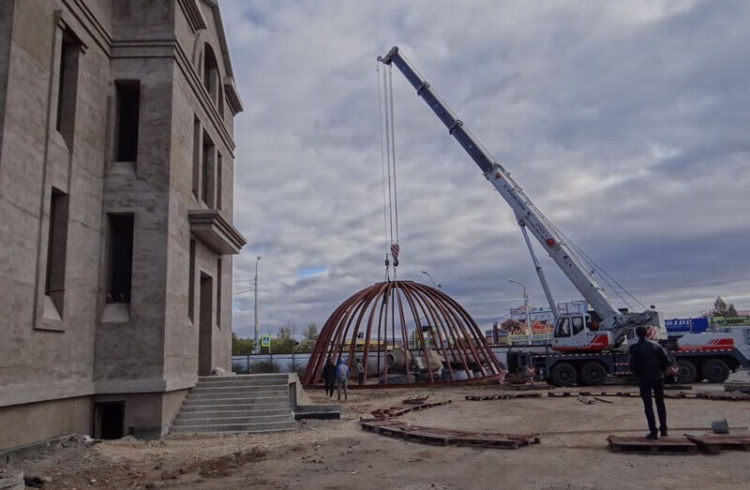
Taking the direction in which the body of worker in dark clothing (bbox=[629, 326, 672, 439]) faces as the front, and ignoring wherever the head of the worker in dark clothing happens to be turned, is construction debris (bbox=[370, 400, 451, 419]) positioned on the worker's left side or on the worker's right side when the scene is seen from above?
on the worker's left side

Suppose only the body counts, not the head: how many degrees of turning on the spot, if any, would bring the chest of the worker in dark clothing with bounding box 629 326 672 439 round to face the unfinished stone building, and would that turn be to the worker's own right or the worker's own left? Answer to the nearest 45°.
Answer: approximately 90° to the worker's own left

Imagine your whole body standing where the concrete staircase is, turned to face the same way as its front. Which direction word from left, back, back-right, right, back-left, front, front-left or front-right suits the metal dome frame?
back-left

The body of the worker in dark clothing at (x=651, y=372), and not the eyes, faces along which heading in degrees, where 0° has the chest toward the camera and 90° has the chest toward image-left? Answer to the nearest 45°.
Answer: approximately 180°

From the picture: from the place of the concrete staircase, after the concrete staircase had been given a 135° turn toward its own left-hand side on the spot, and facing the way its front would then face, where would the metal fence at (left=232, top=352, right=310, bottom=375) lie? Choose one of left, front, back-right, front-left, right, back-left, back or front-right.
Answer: front-left

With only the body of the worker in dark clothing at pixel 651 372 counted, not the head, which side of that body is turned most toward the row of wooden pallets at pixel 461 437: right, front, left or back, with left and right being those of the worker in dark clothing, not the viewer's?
left

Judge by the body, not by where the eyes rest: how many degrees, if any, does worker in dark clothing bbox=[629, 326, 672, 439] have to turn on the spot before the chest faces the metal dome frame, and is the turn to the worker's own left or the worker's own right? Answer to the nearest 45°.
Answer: approximately 45° to the worker's own left

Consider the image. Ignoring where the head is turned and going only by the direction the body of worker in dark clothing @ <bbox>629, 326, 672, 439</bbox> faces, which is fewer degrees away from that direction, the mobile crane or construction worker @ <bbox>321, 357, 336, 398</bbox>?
the mobile crane
